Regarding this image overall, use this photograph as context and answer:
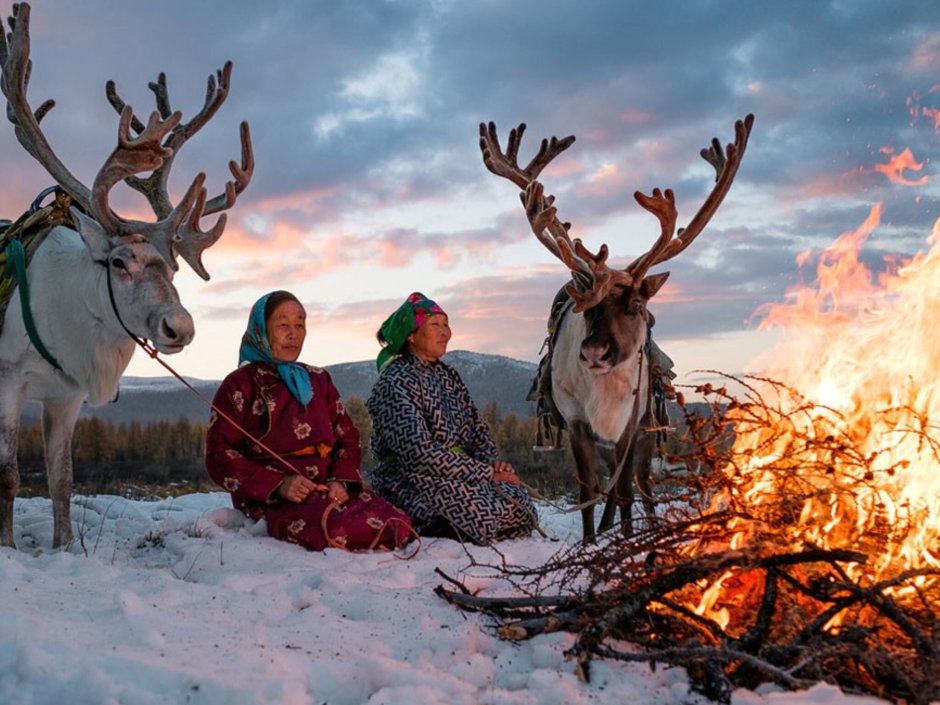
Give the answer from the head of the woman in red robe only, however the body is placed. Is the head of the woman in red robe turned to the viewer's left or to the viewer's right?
to the viewer's right

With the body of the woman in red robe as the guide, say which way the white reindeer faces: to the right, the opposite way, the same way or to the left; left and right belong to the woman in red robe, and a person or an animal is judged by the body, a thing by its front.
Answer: the same way

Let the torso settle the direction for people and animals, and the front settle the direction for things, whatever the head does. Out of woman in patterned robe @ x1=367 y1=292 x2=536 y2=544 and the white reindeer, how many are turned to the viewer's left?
0

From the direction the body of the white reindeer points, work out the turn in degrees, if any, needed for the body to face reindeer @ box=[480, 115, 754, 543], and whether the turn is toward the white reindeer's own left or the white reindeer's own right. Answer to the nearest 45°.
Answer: approximately 45° to the white reindeer's own left

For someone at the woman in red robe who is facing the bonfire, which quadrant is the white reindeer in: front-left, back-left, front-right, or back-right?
back-right

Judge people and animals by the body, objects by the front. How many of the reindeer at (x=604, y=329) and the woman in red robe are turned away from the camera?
0

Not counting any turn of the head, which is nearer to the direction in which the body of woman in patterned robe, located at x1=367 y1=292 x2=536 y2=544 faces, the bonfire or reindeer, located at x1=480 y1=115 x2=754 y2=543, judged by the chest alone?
the bonfire

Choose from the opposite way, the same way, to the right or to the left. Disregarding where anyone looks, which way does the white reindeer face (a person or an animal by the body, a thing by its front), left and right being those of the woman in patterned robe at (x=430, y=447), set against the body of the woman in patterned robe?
the same way

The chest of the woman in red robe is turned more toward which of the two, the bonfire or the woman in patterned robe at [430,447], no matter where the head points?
the bonfire

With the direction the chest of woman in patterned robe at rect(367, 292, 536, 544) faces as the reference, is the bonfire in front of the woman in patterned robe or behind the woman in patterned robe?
in front

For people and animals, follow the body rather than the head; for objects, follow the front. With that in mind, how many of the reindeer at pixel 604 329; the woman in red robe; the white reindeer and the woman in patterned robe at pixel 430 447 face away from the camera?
0

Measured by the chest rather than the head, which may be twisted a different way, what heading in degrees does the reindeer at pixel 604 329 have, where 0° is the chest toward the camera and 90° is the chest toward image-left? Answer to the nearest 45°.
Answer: approximately 0°

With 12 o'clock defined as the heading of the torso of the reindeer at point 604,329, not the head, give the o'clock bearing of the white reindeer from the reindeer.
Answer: The white reindeer is roughly at 2 o'clock from the reindeer.

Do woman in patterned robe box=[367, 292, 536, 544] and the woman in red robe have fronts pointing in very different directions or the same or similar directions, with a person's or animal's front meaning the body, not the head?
same or similar directions

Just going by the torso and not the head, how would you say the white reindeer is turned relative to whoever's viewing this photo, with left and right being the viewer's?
facing the viewer and to the right of the viewer
